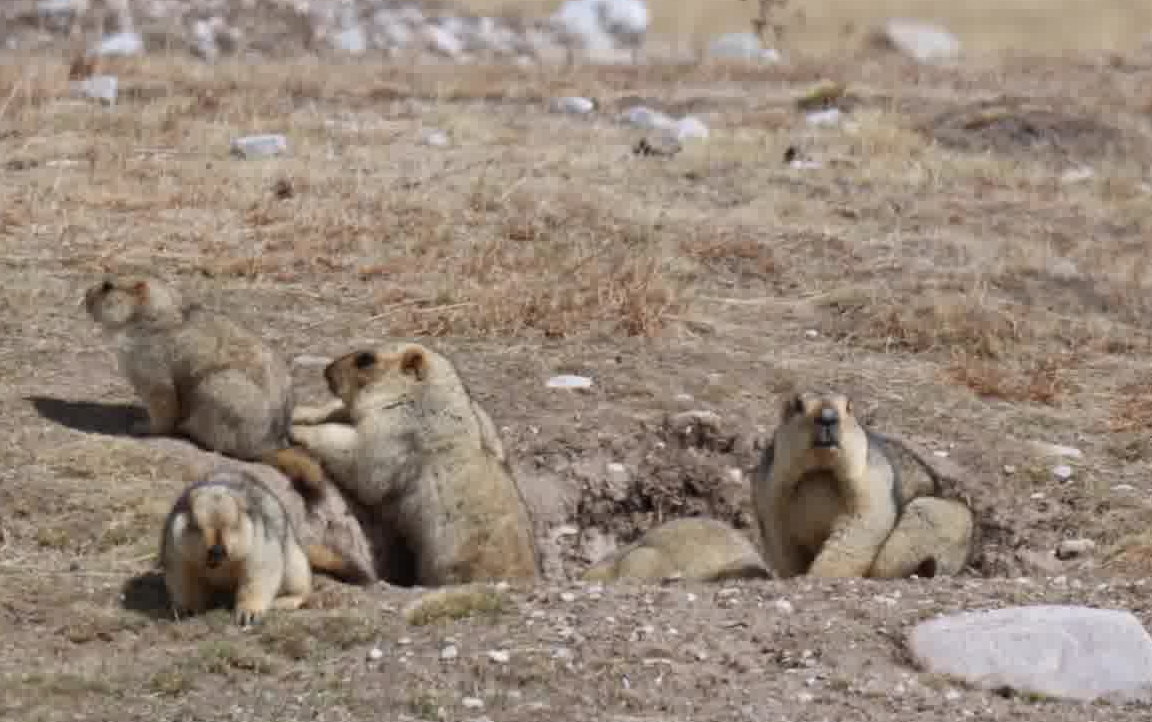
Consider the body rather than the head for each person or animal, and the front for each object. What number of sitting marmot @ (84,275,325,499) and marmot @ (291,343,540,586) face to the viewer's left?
2

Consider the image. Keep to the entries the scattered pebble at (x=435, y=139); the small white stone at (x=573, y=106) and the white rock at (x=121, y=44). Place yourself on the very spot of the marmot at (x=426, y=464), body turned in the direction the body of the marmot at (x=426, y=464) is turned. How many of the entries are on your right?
3

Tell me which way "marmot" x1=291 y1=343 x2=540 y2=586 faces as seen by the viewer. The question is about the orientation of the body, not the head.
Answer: to the viewer's left

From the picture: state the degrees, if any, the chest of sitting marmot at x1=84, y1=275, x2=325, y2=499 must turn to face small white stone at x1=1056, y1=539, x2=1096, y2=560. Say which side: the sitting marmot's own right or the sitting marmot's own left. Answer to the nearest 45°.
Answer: approximately 180°

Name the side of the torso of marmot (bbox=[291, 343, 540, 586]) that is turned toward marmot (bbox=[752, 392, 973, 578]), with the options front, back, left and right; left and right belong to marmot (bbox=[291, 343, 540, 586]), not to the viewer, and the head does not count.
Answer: back

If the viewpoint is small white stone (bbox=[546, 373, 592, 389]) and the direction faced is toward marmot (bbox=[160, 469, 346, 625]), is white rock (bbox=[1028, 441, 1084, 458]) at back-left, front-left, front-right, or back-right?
back-left

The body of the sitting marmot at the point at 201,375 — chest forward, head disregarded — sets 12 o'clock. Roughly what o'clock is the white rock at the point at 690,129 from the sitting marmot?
The white rock is roughly at 4 o'clock from the sitting marmot.

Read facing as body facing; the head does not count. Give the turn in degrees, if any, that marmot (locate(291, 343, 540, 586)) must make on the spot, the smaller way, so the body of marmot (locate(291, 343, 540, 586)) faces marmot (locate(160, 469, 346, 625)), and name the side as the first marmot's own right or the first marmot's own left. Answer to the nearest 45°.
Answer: approximately 45° to the first marmot's own left

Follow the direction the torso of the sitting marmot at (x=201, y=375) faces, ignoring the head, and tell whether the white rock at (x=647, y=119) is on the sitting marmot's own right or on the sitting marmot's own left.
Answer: on the sitting marmot's own right

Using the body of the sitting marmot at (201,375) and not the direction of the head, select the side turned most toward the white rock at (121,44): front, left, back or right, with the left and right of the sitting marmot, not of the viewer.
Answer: right

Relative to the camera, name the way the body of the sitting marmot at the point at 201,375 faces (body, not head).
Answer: to the viewer's left
